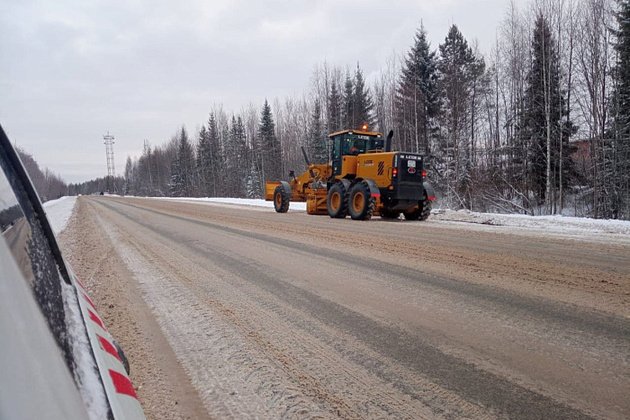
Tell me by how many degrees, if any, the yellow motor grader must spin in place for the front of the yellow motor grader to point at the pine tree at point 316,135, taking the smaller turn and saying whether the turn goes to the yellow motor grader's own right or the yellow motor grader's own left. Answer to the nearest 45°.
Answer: approximately 45° to the yellow motor grader's own right

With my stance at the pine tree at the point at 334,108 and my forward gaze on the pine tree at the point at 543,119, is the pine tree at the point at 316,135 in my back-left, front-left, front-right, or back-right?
back-right

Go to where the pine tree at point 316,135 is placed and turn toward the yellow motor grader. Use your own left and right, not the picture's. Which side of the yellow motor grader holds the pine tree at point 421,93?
left

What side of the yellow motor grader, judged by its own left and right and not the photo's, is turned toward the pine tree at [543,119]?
right

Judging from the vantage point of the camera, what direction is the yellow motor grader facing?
facing away from the viewer and to the left of the viewer

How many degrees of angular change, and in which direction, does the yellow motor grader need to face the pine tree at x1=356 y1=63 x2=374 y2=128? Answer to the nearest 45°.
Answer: approximately 45° to its right

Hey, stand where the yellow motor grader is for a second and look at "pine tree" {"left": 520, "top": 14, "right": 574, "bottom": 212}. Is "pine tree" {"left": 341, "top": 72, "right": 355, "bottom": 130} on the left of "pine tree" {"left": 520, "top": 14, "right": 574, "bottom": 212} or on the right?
left

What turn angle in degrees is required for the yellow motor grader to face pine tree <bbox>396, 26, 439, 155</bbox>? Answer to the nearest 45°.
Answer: approximately 45° to its right
